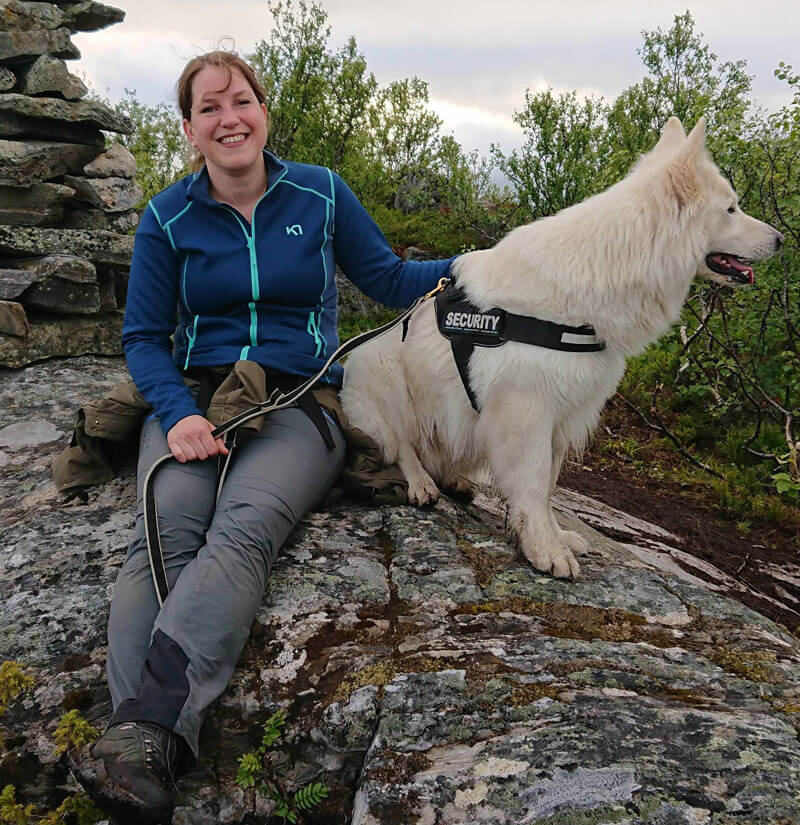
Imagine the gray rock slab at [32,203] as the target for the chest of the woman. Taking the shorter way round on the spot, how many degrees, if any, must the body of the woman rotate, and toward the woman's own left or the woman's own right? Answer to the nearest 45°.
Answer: approximately 135° to the woman's own right

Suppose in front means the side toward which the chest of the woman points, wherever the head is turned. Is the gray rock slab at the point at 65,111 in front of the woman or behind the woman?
behind

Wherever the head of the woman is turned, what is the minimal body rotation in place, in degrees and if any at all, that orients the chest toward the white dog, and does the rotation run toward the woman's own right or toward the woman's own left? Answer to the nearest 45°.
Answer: approximately 90° to the woman's own left

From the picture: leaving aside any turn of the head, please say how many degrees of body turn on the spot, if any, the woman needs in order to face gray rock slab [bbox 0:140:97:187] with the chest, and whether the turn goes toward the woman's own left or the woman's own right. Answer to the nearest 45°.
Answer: approximately 135° to the woman's own right

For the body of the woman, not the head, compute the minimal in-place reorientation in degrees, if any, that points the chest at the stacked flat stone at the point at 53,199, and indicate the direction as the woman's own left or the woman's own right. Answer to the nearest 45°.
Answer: approximately 135° to the woman's own right

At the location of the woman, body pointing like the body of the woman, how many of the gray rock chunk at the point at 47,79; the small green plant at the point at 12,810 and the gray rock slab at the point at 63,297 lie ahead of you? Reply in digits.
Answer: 1

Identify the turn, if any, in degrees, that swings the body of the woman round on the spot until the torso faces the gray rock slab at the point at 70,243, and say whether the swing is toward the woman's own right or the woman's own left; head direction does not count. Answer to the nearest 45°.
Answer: approximately 135° to the woman's own right

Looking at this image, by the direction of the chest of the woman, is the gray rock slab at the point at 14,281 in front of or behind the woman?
behind

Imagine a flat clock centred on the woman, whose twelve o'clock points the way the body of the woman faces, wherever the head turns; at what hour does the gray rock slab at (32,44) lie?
The gray rock slab is roughly at 5 o'clock from the woman.

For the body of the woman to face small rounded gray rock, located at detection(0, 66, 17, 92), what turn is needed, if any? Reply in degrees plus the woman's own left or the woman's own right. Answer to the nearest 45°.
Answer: approximately 135° to the woman's own right

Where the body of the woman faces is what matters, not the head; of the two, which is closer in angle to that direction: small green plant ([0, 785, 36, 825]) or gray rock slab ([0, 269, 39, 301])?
the small green plant

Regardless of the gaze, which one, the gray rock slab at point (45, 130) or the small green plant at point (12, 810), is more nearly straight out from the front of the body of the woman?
the small green plant

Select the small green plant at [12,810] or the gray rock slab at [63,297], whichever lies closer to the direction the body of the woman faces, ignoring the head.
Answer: the small green plant

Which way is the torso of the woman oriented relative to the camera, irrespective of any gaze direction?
toward the camera
